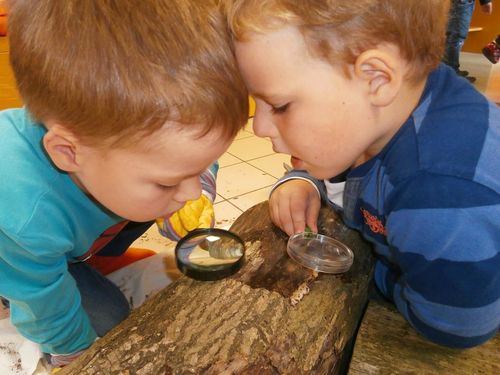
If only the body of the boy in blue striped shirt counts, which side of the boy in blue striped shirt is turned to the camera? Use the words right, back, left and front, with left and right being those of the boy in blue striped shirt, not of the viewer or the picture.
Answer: left

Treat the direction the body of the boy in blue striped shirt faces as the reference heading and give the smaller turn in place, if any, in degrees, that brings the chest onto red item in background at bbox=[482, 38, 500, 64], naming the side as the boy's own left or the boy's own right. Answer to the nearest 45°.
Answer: approximately 90° to the boy's own right

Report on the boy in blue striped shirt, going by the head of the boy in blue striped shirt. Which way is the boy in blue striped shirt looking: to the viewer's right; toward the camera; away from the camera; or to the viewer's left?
to the viewer's left
